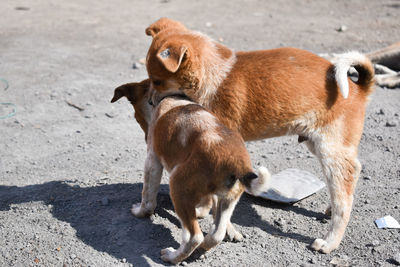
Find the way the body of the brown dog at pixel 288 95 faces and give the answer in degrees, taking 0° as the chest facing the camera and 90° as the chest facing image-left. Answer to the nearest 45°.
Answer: approximately 90°

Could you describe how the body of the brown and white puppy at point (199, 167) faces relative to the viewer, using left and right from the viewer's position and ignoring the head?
facing away from the viewer and to the left of the viewer

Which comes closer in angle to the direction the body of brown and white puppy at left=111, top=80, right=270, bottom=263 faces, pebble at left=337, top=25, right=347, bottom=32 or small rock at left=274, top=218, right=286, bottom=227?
the pebble

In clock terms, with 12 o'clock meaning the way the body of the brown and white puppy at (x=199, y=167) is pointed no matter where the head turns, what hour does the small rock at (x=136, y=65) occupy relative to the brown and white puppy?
The small rock is roughly at 1 o'clock from the brown and white puppy.

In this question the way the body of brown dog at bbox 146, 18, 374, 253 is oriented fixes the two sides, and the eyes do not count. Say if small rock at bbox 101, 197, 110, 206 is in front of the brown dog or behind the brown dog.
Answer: in front

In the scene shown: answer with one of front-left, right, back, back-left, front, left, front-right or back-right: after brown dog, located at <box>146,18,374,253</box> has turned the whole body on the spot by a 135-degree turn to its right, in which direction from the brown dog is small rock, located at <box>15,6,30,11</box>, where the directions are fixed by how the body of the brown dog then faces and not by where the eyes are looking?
left

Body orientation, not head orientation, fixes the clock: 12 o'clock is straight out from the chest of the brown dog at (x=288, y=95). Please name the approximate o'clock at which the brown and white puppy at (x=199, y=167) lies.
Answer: The brown and white puppy is roughly at 10 o'clock from the brown dog.

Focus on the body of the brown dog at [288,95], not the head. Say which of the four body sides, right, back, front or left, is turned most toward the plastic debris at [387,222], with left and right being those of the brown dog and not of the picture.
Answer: back

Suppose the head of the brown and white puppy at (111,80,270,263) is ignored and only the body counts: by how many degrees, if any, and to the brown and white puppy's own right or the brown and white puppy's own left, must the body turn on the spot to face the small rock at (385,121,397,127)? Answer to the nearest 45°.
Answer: approximately 90° to the brown and white puppy's own right

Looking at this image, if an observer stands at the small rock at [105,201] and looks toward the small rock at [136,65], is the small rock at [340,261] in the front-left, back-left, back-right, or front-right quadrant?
back-right

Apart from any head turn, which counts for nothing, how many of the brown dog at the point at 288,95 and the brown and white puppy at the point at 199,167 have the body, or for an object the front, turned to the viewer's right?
0

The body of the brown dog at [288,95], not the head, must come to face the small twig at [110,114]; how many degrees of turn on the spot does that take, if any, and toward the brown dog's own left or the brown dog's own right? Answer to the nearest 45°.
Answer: approximately 45° to the brown dog's own right

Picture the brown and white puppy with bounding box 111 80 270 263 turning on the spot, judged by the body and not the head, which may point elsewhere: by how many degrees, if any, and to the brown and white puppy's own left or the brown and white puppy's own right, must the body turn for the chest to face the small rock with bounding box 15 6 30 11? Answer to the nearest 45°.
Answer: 0° — it already faces it
